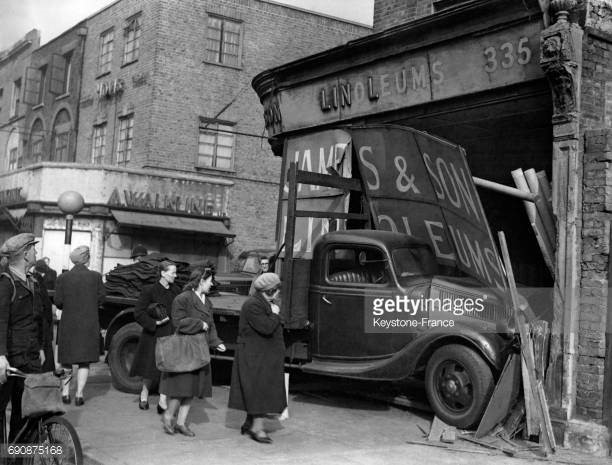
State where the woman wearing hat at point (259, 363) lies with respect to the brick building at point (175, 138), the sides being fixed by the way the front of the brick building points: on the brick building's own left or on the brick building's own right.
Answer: on the brick building's own left

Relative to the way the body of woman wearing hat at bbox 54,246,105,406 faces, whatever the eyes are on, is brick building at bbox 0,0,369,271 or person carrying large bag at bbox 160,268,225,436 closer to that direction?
the brick building

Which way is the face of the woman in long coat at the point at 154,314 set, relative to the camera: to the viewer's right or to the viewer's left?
to the viewer's right

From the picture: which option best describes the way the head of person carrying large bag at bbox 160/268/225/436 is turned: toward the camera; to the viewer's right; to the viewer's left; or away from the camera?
to the viewer's right

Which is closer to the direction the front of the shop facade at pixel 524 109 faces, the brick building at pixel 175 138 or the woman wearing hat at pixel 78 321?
the woman wearing hat

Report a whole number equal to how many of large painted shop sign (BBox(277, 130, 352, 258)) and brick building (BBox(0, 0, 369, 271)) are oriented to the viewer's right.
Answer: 0

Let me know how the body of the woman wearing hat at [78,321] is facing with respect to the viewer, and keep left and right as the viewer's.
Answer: facing away from the viewer

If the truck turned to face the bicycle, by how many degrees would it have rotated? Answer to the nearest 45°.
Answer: approximately 90° to its right

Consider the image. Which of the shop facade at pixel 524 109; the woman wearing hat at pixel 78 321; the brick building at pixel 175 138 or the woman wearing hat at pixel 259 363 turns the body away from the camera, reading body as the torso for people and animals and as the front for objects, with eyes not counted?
the woman wearing hat at pixel 78 321

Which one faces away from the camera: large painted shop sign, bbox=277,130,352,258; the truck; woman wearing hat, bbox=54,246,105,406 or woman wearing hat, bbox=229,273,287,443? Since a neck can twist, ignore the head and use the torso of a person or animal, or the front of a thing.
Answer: woman wearing hat, bbox=54,246,105,406

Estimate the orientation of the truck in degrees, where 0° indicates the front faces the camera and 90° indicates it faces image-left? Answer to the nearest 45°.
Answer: approximately 315°

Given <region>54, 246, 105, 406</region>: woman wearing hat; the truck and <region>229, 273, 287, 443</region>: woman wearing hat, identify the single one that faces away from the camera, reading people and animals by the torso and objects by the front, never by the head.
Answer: <region>54, 246, 105, 406</region>: woman wearing hat

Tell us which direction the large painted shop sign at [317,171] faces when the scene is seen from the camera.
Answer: facing the viewer and to the left of the viewer

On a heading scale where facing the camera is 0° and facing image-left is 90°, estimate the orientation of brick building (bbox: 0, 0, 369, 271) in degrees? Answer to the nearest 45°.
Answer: approximately 45°
